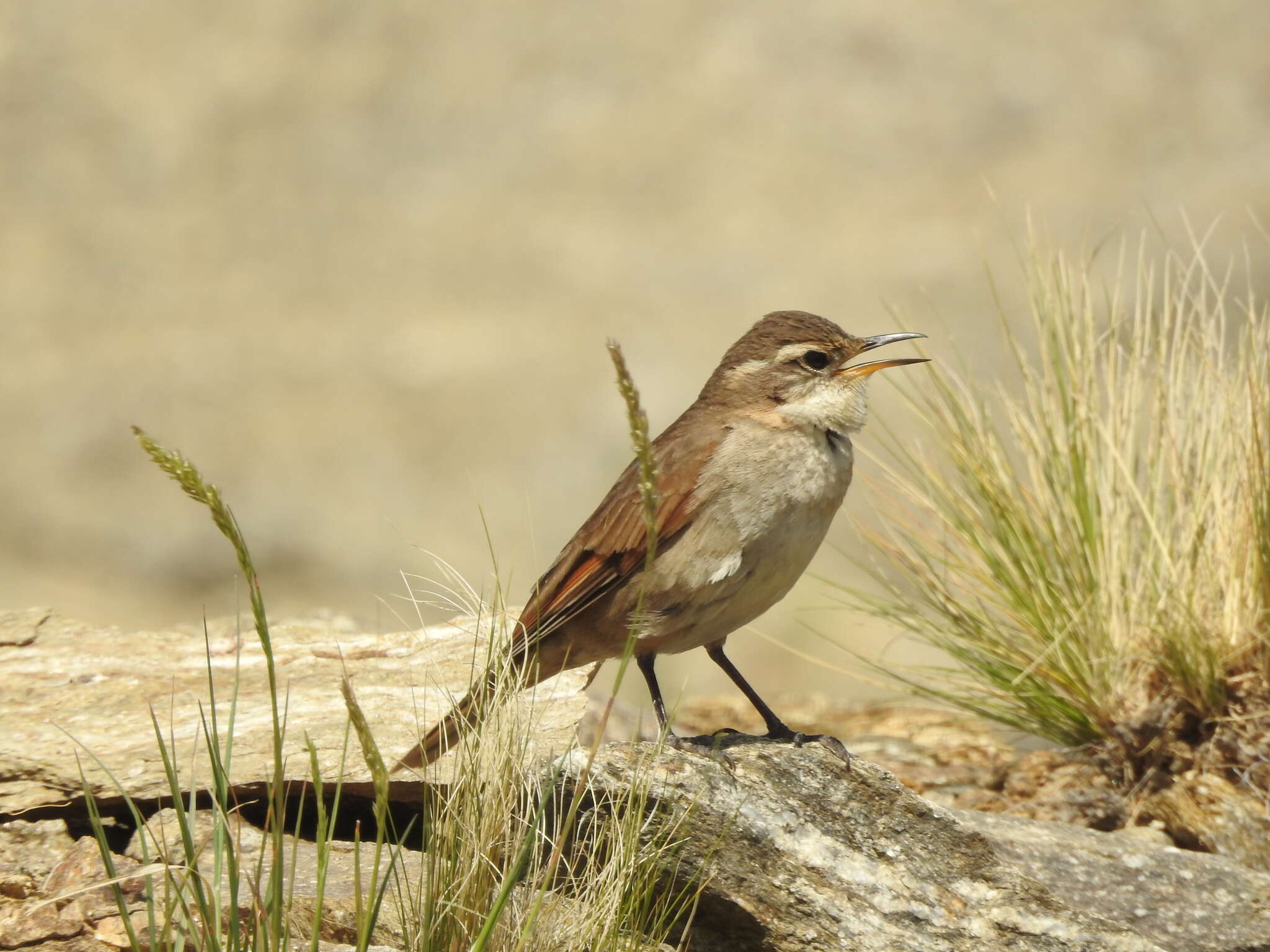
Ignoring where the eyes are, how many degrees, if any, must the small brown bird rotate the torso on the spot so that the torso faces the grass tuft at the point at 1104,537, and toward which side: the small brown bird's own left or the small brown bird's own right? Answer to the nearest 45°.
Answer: approximately 45° to the small brown bird's own left

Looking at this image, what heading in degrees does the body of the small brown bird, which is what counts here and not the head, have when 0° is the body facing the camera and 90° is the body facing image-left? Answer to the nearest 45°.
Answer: approximately 270°

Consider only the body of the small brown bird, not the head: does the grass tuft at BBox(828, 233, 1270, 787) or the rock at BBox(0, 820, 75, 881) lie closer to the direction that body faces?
the grass tuft

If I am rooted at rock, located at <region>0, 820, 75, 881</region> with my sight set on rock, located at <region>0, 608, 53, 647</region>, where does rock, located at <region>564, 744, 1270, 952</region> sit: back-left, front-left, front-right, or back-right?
back-right

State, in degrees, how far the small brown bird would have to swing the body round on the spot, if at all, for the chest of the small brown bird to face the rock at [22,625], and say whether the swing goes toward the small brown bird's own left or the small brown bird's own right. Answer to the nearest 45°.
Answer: approximately 180°

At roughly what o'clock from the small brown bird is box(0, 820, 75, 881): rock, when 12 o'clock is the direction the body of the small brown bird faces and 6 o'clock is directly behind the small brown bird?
The rock is roughly at 5 o'clock from the small brown bird.

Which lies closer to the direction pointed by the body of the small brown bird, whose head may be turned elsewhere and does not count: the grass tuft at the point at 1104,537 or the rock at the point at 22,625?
the grass tuft
